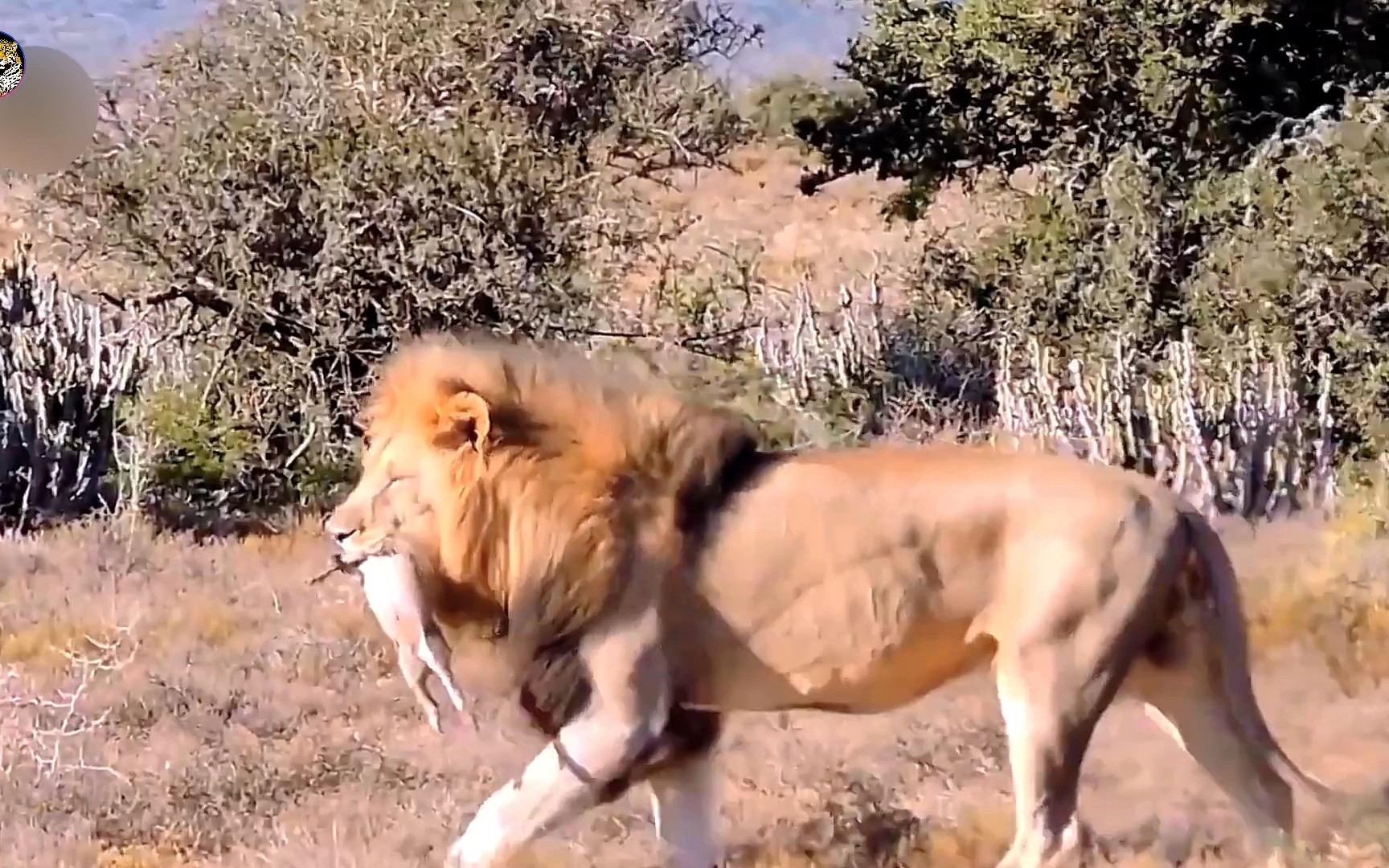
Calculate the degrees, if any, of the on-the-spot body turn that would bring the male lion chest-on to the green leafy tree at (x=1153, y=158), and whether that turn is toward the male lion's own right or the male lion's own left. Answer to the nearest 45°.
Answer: approximately 90° to the male lion's own right

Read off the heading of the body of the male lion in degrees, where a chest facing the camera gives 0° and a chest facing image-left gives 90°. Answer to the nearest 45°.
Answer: approximately 90°
